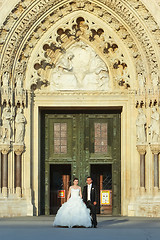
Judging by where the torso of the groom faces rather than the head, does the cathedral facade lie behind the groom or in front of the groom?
behind

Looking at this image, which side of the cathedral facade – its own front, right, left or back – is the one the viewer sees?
front

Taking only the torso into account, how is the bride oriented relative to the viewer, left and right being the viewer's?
facing the viewer

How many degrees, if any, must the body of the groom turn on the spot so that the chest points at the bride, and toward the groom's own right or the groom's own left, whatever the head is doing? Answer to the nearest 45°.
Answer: approximately 45° to the groom's own right

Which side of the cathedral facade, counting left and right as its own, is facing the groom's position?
front

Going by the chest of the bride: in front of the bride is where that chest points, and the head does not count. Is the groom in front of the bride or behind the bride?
behind

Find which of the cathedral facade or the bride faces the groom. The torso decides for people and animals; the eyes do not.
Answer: the cathedral facade

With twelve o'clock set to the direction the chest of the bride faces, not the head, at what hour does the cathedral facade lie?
The cathedral facade is roughly at 6 o'clock from the bride.

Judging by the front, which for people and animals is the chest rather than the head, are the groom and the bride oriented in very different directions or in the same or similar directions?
same or similar directions

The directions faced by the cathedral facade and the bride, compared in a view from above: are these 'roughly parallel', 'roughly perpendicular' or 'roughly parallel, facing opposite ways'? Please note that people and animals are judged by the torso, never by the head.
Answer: roughly parallel

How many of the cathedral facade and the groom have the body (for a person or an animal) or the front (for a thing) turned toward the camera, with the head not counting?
2

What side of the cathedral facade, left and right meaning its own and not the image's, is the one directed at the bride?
front
